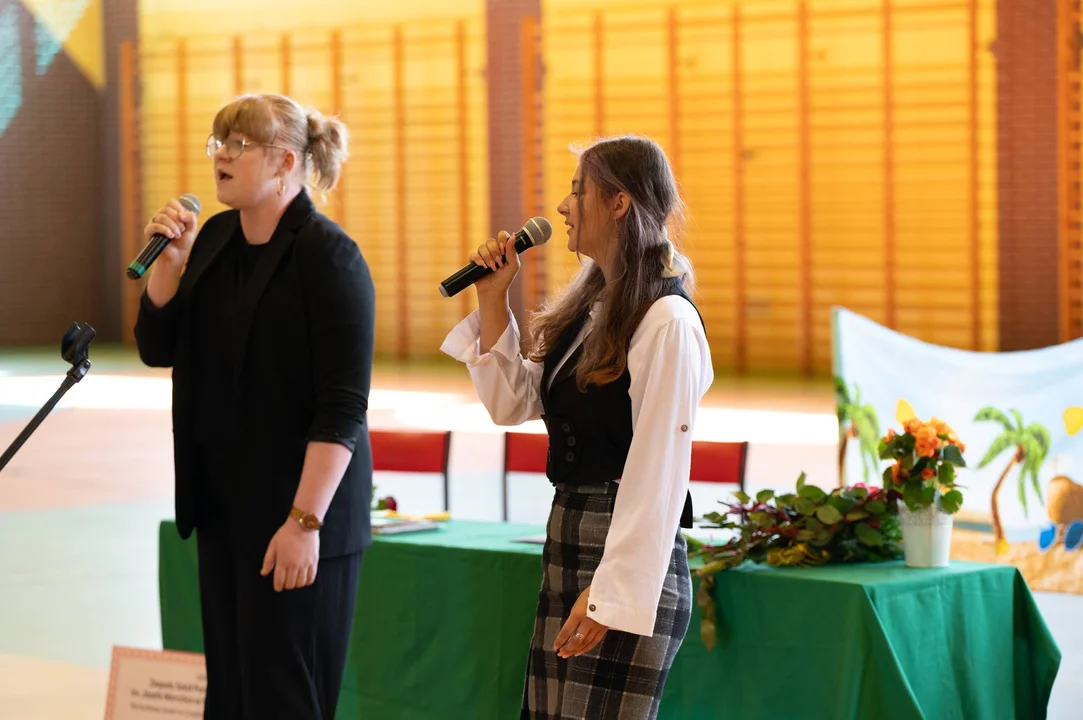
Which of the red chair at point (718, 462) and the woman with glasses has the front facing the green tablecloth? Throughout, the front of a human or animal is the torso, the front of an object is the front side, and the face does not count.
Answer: the red chair

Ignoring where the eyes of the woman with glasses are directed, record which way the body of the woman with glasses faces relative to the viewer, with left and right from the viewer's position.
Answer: facing the viewer and to the left of the viewer

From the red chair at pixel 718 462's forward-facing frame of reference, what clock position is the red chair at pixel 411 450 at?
the red chair at pixel 411 450 is roughly at 4 o'clock from the red chair at pixel 718 462.

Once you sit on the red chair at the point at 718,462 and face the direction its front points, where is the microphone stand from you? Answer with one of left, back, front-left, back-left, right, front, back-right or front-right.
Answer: front-right

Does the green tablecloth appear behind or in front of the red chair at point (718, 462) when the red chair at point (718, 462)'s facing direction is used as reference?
in front

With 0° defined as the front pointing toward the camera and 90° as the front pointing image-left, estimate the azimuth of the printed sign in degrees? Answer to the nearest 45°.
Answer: approximately 0°

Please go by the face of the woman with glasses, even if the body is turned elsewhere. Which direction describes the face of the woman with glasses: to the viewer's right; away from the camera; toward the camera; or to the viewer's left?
to the viewer's left

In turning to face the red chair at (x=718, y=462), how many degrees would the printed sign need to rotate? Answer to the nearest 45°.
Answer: approximately 90° to its left

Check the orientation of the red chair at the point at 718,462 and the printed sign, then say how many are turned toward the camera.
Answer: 2

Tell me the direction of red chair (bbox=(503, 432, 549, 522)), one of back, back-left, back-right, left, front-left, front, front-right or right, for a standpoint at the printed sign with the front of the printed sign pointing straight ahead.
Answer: back-left
